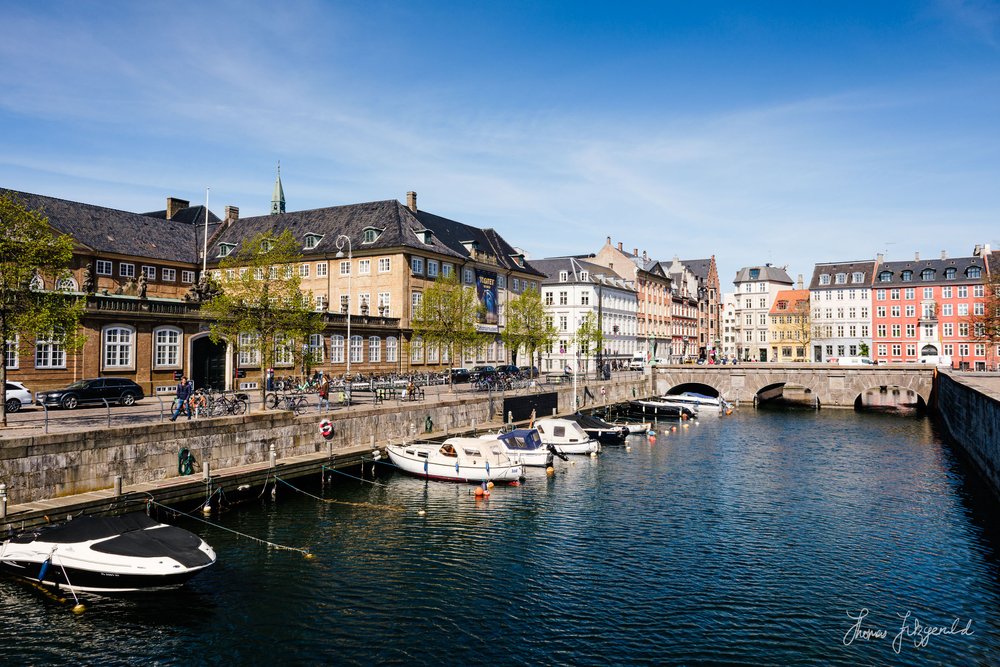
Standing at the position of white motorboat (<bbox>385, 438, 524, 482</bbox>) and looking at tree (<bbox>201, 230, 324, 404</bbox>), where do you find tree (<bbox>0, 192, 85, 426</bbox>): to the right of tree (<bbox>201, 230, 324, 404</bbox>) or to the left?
left

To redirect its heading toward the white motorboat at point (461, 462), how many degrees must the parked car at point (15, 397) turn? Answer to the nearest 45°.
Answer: approximately 135° to its left

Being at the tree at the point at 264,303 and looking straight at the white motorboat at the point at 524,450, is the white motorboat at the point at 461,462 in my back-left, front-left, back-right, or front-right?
front-right

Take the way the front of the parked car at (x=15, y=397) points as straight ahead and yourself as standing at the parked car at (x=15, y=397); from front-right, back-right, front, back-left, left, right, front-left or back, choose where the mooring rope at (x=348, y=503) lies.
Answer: back-left

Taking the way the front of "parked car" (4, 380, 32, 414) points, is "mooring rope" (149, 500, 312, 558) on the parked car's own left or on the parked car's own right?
on the parked car's own left

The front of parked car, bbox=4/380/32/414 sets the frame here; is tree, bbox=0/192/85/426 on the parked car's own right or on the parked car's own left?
on the parked car's own left

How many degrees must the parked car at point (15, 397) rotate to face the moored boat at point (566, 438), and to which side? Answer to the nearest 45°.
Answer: approximately 180°

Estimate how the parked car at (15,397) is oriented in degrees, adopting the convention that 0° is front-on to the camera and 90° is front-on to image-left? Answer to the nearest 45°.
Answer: approximately 90°

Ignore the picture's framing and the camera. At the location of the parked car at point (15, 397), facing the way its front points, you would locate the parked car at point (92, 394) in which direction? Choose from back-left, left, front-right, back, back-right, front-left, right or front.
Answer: back

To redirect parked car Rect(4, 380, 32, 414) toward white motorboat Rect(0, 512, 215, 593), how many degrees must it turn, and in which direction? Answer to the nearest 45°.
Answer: approximately 90° to its left

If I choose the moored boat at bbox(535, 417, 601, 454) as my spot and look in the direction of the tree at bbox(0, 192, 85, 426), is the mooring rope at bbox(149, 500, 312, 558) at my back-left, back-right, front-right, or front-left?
front-left
